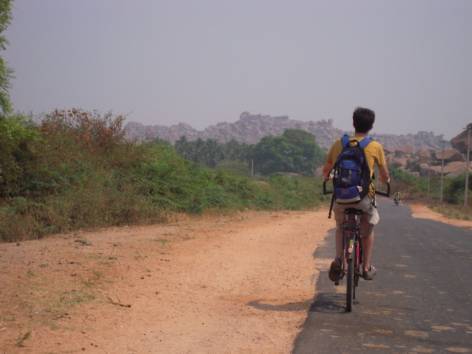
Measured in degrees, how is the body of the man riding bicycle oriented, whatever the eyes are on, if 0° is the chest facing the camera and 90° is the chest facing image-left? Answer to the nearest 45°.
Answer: approximately 180°

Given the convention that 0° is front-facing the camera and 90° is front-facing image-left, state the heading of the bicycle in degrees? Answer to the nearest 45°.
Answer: approximately 180°

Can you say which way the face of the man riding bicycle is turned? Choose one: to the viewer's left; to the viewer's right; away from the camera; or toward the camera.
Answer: away from the camera
